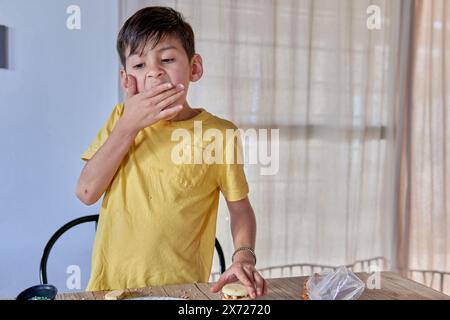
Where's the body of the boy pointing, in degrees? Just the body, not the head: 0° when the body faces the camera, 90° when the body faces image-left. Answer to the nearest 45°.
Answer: approximately 0°

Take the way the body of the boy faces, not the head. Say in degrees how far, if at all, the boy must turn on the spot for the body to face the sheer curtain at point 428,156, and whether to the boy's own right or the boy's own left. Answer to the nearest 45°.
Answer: approximately 135° to the boy's own left
